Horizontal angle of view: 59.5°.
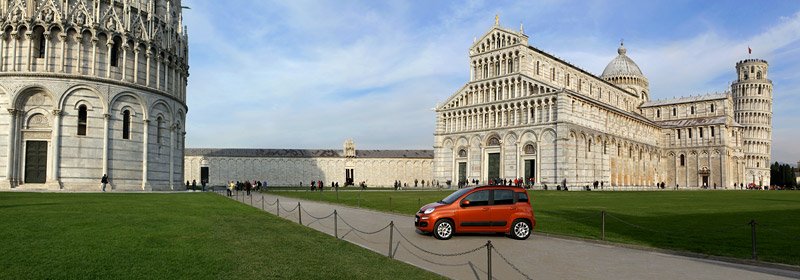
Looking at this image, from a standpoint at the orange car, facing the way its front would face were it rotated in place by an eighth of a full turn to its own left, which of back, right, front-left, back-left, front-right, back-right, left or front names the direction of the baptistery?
right

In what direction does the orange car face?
to the viewer's left
